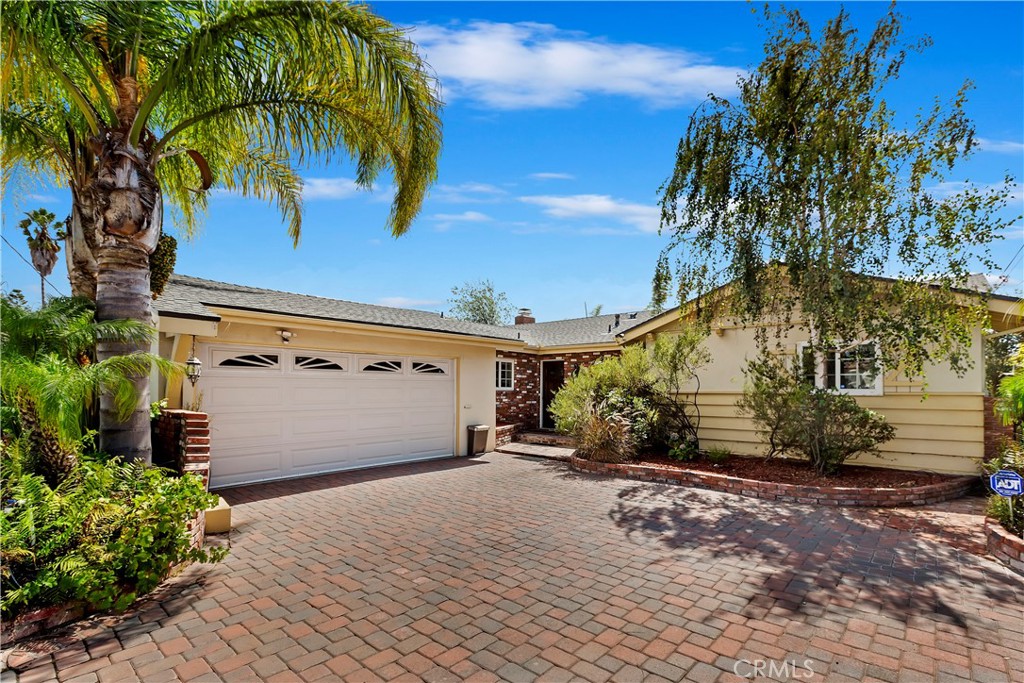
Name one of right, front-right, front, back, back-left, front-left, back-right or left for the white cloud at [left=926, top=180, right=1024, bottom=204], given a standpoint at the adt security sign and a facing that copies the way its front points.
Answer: back

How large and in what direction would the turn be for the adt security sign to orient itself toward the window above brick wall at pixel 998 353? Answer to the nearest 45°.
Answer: approximately 180°

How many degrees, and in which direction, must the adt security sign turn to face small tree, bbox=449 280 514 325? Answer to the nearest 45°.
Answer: approximately 135° to its right

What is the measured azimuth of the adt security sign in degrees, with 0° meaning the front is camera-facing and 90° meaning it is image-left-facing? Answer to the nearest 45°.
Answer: approximately 0°

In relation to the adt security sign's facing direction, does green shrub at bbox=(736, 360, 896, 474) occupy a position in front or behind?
behind
